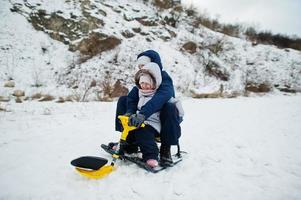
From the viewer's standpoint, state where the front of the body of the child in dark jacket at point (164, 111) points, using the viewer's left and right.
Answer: facing the viewer and to the left of the viewer
